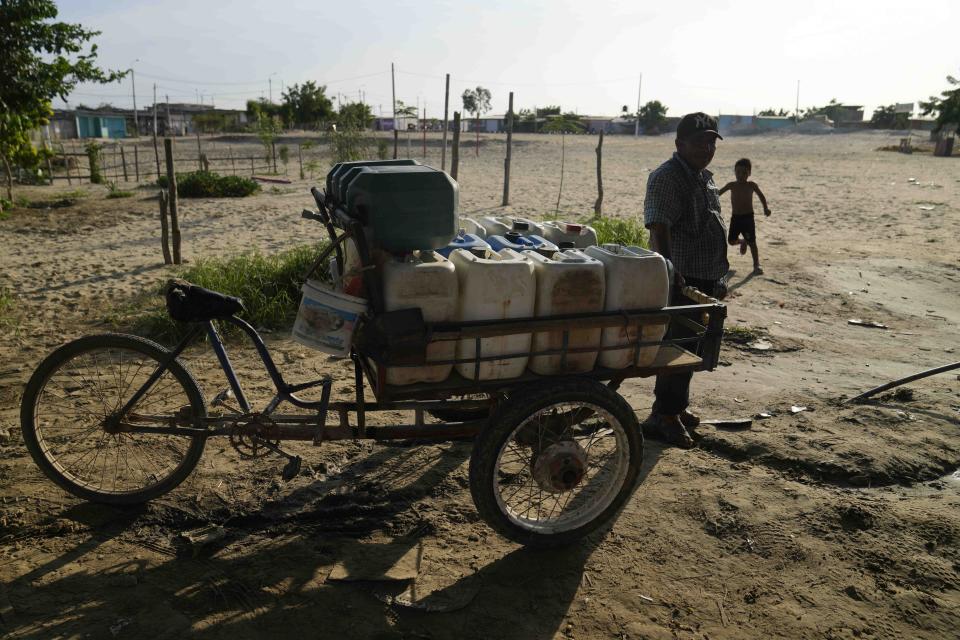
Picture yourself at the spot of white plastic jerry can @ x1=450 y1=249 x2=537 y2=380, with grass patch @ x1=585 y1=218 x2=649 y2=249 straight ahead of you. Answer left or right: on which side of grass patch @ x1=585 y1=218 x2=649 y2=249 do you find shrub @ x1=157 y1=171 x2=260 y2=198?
left

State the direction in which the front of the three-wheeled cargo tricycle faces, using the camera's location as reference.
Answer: facing to the right of the viewer

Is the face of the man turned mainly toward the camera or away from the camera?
toward the camera

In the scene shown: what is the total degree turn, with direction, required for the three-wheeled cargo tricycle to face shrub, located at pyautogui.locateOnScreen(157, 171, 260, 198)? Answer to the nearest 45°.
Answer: approximately 90° to its left

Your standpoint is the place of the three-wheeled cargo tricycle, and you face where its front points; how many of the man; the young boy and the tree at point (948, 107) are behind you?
0

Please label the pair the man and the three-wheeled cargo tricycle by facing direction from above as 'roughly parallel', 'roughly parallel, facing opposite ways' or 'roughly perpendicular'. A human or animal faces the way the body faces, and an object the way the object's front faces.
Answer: roughly perpendicular

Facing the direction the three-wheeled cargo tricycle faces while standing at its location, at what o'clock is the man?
The man is roughly at 11 o'clock from the three-wheeled cargo tricycle.

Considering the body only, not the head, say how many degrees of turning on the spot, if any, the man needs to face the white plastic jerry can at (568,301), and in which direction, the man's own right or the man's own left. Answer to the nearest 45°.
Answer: approximately 45° to the man's own right

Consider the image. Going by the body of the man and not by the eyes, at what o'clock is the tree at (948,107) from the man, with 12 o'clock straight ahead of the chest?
The tree is roughly at 8 o'clock from the man.

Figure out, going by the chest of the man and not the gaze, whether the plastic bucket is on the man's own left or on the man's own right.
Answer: on the man's own right

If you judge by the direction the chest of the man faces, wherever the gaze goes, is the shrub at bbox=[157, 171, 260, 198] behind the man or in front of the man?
behind

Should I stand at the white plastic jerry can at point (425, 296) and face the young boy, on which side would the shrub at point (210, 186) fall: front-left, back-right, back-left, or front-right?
front-left
